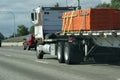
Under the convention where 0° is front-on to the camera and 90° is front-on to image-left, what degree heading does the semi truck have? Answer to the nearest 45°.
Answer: approximately 135°
